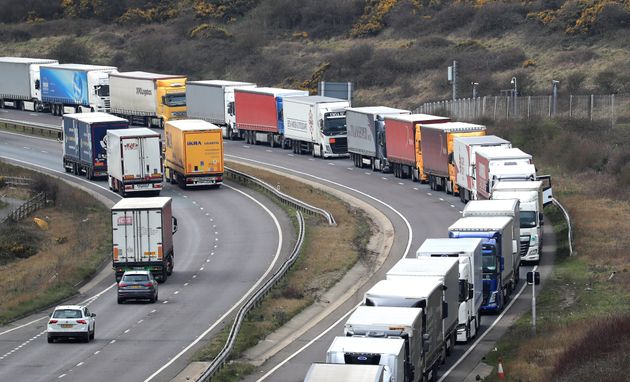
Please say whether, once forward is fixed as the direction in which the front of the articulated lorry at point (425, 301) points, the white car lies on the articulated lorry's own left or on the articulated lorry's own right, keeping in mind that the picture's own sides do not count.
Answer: on the articulated lorry's own right

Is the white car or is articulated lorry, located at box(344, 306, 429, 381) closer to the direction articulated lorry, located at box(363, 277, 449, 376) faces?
the articulated lorry

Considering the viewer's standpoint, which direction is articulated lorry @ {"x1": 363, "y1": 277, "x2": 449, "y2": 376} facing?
facing the viewer and to the left of the viewer

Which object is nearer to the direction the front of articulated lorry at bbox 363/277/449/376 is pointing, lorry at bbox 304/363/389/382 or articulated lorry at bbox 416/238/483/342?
the lorry

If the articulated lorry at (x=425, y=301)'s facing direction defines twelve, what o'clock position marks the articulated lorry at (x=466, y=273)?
the articulated lorry at (x=466, y=273) is roughly at 5 o'clock from the articulated lorry at (x=425, y=301).

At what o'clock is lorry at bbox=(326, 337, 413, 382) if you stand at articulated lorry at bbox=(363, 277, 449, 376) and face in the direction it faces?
The lorry is roughly at 11 o'clock from the articulated lorry.

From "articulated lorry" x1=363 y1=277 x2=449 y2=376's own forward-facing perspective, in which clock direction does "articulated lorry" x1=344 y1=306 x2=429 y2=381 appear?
"articulated lorry" x1=344 y1=306 x2=429 y2=381 is roughly at 11 o'clock from "articulated lorry" x1=363 y1=277 x2=449 y2=376.

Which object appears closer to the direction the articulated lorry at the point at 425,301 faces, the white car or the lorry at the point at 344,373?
the lorry

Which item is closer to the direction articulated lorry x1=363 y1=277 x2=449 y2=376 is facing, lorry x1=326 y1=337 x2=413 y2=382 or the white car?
the lorry
